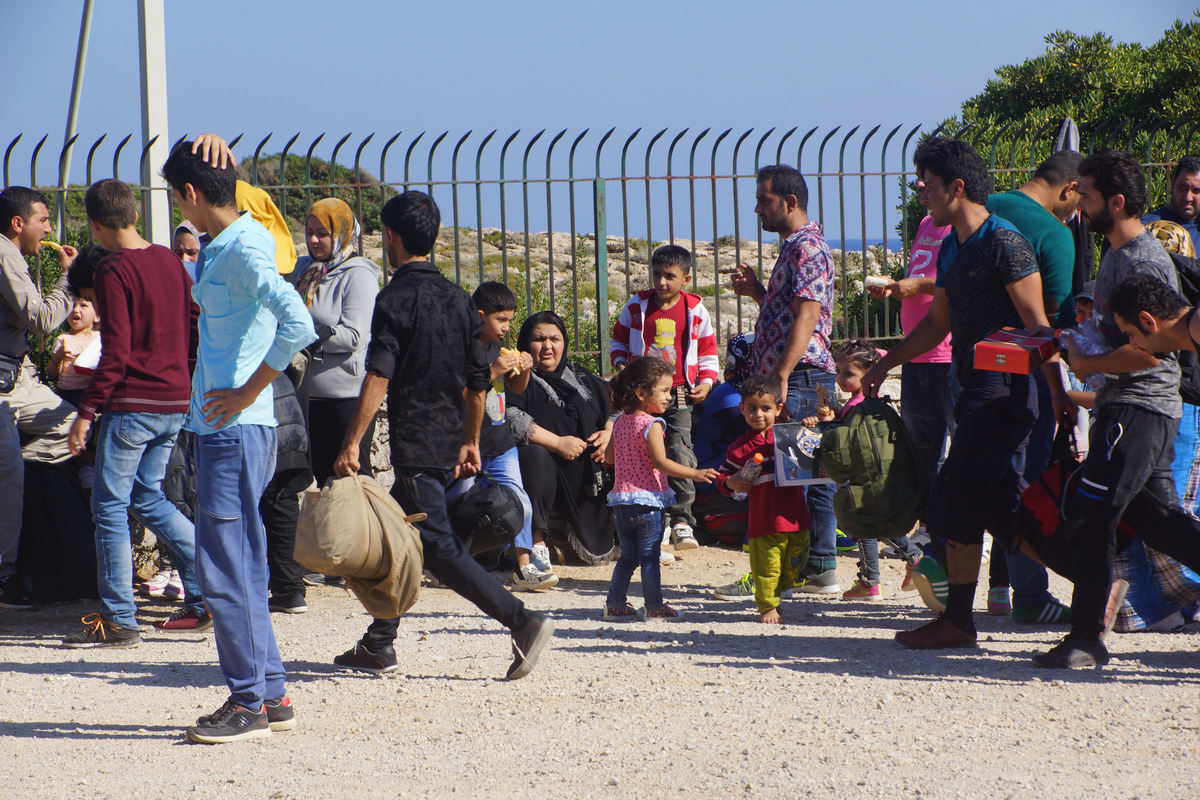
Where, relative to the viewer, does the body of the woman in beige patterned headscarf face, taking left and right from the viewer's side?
facing the viewer and to the left of the viewer

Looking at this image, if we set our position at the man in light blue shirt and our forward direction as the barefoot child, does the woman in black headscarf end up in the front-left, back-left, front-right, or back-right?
front-left

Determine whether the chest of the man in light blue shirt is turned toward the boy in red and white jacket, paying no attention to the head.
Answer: no

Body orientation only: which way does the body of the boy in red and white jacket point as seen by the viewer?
toward the camera

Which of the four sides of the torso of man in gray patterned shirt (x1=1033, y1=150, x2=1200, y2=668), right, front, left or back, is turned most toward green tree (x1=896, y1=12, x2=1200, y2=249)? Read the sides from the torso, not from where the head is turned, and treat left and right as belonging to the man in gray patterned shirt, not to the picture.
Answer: right

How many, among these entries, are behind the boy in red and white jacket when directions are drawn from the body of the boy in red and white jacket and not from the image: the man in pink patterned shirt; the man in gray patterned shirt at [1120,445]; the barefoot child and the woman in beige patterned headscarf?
0

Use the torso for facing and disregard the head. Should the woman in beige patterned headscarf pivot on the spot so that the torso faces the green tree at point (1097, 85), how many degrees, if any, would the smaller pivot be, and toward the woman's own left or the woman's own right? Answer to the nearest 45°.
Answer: approximately 180°

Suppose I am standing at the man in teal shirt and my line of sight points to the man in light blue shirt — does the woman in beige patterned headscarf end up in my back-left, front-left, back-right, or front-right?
front-right

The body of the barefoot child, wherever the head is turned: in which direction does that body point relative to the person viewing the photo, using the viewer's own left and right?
facing the viewer

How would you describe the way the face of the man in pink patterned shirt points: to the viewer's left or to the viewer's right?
to the viewer's left

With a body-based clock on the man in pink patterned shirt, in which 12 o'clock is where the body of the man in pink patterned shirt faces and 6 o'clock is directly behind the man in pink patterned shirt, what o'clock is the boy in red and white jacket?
The boy in red and white jacket is roughly at 2 o'clock from the man in pink patterned shirt.

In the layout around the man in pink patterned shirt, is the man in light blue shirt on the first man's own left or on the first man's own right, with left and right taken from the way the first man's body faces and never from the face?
on the first man's own left

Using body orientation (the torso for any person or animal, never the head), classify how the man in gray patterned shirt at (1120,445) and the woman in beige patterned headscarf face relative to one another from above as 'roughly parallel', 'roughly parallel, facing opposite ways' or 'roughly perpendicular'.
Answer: roughly perpendicular

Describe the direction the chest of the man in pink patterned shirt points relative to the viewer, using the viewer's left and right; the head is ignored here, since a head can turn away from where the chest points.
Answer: facing to the left of the viewer
